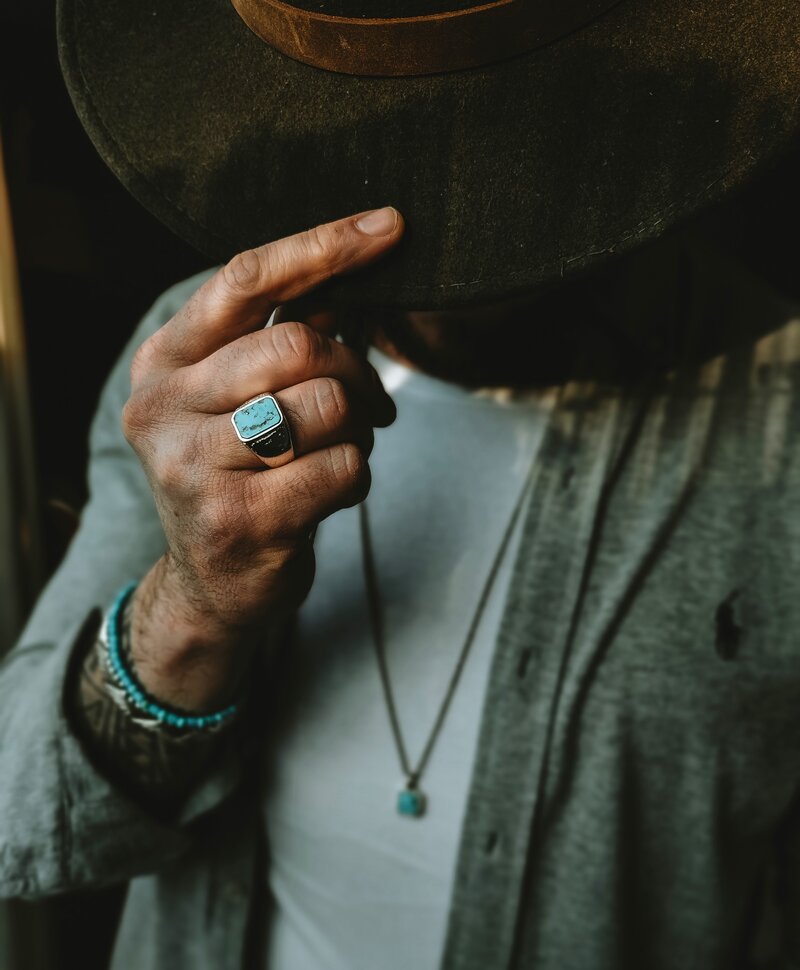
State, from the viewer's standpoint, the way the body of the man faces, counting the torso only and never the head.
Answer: toward the camera
